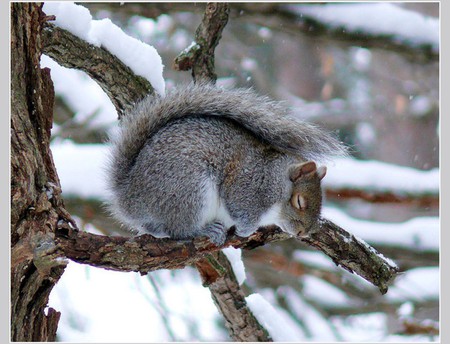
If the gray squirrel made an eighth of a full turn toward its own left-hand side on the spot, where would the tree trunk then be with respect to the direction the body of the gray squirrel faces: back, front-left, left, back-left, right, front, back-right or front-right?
back

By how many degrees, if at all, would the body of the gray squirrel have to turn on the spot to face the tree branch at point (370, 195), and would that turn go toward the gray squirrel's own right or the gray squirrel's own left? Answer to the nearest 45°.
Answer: approximately 45° to the gray squirrel's own left

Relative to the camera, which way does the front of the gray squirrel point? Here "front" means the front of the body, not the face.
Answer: to the viewer's right
